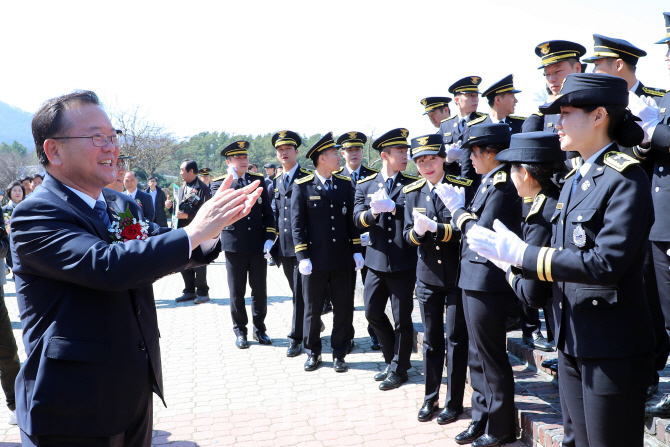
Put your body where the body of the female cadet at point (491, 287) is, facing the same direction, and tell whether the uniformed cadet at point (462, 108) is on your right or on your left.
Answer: on your right

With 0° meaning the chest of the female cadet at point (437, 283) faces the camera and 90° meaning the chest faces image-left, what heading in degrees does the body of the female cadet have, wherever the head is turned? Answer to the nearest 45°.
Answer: approximately 45°

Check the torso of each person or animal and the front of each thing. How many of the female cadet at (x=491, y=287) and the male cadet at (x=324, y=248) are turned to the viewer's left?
1

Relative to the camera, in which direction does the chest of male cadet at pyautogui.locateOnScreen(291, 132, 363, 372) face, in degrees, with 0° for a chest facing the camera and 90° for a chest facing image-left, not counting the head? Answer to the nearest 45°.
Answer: approximately 0°

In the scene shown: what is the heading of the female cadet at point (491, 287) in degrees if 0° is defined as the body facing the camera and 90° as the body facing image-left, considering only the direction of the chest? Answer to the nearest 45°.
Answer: approximately 90°

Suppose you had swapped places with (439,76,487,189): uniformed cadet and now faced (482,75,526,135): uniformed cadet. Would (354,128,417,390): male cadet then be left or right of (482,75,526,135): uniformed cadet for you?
right
